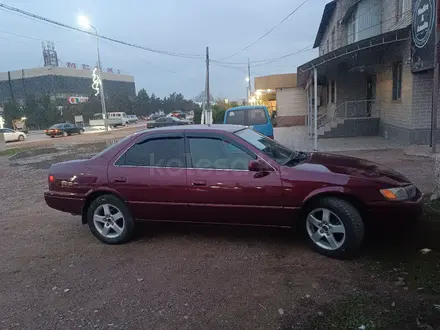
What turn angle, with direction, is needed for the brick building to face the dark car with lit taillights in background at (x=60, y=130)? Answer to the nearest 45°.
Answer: approximately 45° to its right

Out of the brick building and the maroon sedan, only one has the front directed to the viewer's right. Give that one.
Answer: the maroon sedan

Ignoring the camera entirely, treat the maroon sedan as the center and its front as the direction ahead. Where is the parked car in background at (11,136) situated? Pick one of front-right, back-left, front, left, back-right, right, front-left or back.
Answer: back-left

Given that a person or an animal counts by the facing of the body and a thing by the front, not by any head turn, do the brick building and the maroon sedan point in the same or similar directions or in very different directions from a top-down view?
very different directions

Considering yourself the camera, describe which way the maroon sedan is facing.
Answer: facing to the right of the viewer

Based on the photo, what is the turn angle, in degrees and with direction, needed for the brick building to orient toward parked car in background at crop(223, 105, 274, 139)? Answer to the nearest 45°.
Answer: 0° — it already faces it
